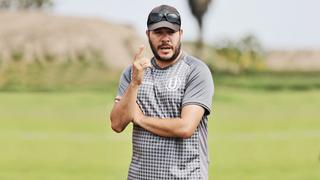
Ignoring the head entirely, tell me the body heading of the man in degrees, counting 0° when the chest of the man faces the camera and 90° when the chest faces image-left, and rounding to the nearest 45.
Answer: approximately 45°

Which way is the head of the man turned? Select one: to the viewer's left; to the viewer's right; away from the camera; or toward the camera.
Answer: toward the camera
